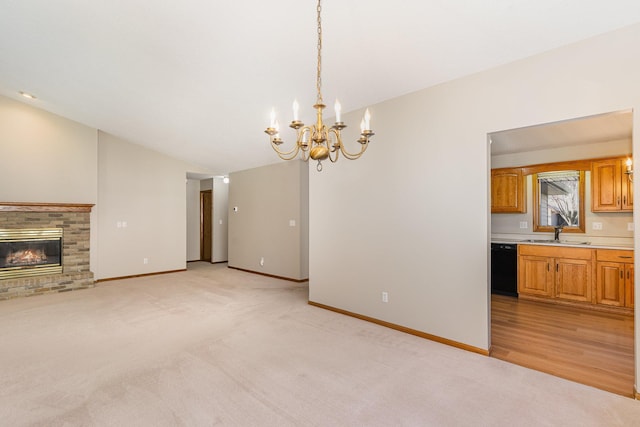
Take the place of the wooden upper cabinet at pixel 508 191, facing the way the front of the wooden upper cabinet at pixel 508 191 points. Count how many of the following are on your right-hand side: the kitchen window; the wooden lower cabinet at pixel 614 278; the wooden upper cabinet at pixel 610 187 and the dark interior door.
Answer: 1

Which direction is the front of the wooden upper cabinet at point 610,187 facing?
toward the camera

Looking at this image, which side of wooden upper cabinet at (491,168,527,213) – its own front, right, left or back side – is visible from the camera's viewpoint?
front

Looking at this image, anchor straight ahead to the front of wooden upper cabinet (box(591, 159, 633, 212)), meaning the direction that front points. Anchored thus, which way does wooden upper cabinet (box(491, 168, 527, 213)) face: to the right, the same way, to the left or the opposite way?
the same way

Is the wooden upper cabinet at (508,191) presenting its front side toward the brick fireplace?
no

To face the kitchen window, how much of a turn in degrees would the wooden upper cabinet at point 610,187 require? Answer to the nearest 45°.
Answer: approximately 90° to its right

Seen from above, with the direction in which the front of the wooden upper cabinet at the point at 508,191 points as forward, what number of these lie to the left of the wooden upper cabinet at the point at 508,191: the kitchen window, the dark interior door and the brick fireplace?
1

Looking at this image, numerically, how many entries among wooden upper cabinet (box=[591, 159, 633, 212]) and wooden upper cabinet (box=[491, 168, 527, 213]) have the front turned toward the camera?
2
